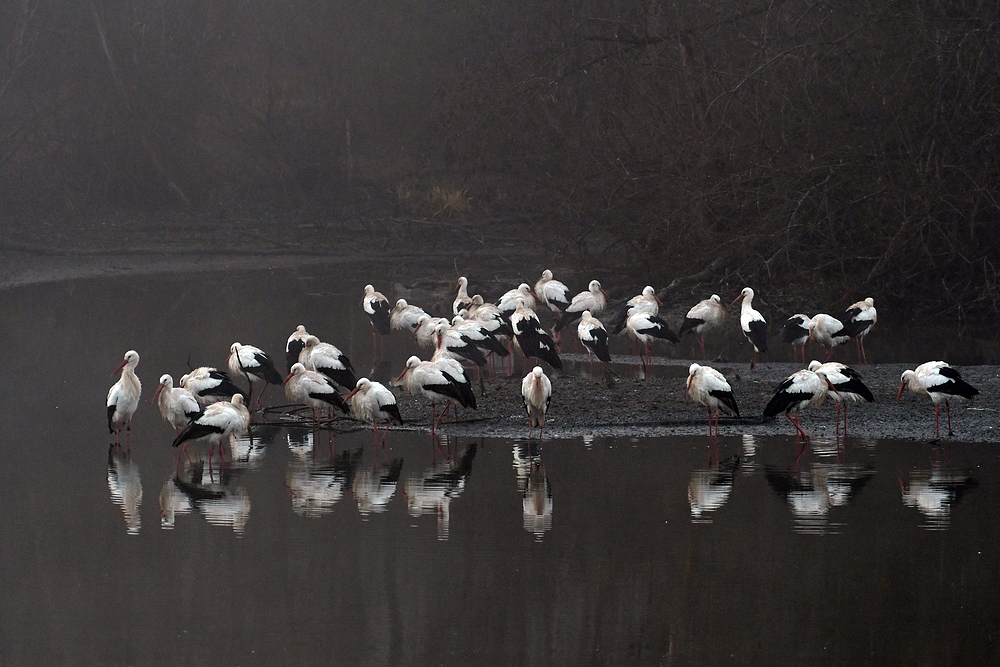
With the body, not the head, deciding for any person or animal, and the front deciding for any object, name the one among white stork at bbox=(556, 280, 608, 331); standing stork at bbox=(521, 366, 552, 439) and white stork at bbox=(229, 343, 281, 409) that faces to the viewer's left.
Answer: white stork at bbox=(229, 343, 281, 409)

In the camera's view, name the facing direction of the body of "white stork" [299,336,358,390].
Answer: to the viewer's left

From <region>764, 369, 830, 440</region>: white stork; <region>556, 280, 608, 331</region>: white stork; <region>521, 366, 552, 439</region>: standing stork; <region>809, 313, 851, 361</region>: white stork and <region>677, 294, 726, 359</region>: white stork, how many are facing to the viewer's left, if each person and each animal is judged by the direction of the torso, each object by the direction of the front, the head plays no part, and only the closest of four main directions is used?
1

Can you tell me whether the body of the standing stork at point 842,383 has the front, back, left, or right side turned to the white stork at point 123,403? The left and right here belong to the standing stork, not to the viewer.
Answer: front

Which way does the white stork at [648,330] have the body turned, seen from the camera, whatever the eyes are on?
to the viewer's left

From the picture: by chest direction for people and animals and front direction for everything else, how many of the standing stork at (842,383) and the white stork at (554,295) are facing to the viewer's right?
0

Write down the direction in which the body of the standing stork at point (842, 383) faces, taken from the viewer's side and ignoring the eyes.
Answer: to the viewer's left

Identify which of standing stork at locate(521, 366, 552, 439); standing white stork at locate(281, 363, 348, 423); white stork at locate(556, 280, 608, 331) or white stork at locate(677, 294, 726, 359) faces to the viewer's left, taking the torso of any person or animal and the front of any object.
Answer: the standing white stork

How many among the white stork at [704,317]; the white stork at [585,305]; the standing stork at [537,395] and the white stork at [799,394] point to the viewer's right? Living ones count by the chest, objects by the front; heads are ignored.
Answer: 3

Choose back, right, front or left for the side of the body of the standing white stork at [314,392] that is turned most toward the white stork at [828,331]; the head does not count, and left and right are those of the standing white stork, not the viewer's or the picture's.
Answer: back

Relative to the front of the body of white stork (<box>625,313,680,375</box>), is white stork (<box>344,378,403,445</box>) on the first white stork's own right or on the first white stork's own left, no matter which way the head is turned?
on the first white stork's own left

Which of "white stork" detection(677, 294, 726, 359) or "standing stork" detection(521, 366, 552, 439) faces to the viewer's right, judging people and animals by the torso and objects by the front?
the white stork

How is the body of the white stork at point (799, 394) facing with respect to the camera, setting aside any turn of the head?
to the viewer's right

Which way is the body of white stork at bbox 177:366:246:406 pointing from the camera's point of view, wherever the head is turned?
to the viewer's left

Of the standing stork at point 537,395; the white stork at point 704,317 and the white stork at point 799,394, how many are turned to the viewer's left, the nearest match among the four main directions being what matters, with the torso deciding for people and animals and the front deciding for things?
0

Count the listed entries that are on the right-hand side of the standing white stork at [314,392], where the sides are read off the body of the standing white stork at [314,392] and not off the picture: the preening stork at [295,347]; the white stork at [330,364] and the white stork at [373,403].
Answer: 2
